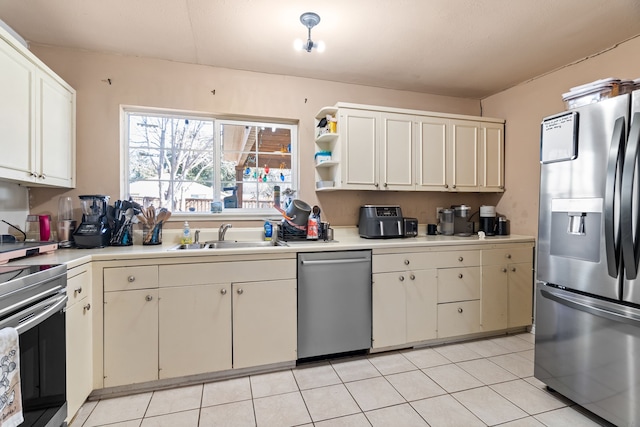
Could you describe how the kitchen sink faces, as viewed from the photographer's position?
facing the viewer

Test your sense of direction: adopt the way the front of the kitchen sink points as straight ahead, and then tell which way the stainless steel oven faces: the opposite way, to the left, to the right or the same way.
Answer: to the left

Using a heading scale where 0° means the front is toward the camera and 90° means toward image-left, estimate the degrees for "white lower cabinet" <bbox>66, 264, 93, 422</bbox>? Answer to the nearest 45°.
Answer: approximately 270°

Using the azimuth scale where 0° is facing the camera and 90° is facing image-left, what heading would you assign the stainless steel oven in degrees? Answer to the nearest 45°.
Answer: approximately 315°

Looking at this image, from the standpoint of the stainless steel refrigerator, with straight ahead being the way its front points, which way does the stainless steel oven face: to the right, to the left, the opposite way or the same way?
the opposite way

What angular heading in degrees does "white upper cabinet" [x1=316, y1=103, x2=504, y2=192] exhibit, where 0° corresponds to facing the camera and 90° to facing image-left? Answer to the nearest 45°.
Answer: approximately 315°

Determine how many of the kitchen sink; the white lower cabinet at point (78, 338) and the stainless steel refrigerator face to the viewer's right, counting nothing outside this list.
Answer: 1

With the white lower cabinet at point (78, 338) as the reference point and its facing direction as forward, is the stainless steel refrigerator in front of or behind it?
in front

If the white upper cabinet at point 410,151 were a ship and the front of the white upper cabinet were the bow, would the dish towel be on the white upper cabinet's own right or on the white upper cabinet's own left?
on the white upper cabinet's own right

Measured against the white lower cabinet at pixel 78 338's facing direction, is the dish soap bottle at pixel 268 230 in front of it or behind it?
in front

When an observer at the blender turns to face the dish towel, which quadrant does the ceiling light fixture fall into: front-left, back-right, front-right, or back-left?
front-left

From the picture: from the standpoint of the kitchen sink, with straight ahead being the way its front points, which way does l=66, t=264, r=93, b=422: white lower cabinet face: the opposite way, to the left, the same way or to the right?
to the left

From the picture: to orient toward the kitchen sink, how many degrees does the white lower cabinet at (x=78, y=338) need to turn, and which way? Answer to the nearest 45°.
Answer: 0° — it already faces it

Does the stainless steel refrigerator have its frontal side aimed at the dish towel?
yes

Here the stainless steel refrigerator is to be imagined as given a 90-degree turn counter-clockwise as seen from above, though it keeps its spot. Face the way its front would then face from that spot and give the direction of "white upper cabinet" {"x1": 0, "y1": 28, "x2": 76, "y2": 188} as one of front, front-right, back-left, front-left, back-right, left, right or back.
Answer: right

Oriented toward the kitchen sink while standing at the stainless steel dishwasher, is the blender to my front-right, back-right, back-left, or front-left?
front-left
